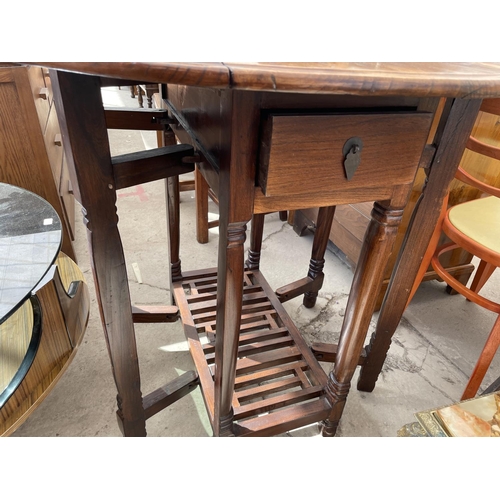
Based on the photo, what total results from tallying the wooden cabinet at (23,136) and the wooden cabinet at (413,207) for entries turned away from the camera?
0

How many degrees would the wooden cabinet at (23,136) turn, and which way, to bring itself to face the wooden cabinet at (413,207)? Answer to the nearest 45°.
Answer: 0° — it already faces it

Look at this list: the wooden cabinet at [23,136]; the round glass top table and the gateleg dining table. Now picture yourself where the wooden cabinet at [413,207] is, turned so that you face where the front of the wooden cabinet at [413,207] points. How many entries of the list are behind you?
0

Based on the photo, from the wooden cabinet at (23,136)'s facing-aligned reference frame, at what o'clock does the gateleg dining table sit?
The gateleg dining table is roughly at 1 o'clock from the wooden cabinet.

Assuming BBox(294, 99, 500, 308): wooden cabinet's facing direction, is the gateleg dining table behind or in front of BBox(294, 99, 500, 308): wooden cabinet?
in front

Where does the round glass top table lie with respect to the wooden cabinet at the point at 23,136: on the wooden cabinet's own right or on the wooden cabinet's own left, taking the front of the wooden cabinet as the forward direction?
on the wooden cabinet's own right

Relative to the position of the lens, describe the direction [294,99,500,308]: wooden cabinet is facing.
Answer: facing the viewer and to the left of the viewer

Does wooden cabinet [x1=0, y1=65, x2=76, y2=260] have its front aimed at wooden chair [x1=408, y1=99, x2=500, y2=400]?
yes

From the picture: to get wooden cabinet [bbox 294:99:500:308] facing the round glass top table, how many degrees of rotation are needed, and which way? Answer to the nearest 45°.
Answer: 0° — it already faces it

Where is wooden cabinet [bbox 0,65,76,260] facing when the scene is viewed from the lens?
facing the viewer and to the right of the viewer
